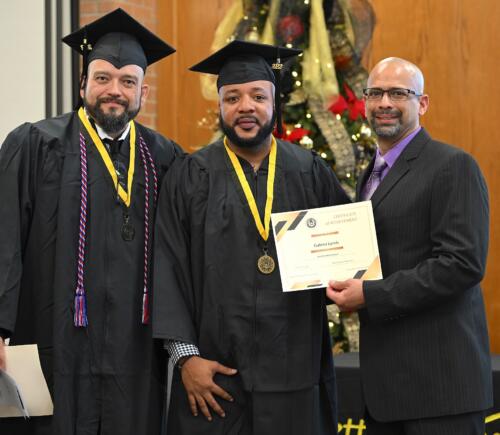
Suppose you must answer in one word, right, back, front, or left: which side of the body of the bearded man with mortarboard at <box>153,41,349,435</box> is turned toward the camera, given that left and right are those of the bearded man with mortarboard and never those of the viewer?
front

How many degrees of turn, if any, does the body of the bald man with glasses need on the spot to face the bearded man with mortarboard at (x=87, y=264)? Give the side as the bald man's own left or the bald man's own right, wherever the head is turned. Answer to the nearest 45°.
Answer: approximately 45° to the bald man's own right

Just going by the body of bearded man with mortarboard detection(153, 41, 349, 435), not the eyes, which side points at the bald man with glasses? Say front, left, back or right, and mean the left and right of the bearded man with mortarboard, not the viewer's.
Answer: left

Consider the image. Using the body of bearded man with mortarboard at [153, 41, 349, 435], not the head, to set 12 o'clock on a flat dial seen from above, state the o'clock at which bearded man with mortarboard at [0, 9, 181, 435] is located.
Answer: bearded man with mortarboard at [0, 9, 181, 435] is roughly at 3 o'clock from bearded man with mortarboard at [153, 41, 349, 435].

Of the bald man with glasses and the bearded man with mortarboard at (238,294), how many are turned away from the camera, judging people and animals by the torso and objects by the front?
0

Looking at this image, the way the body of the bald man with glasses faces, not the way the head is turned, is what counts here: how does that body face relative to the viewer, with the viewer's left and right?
facing the viewer and to the left of the viewer
